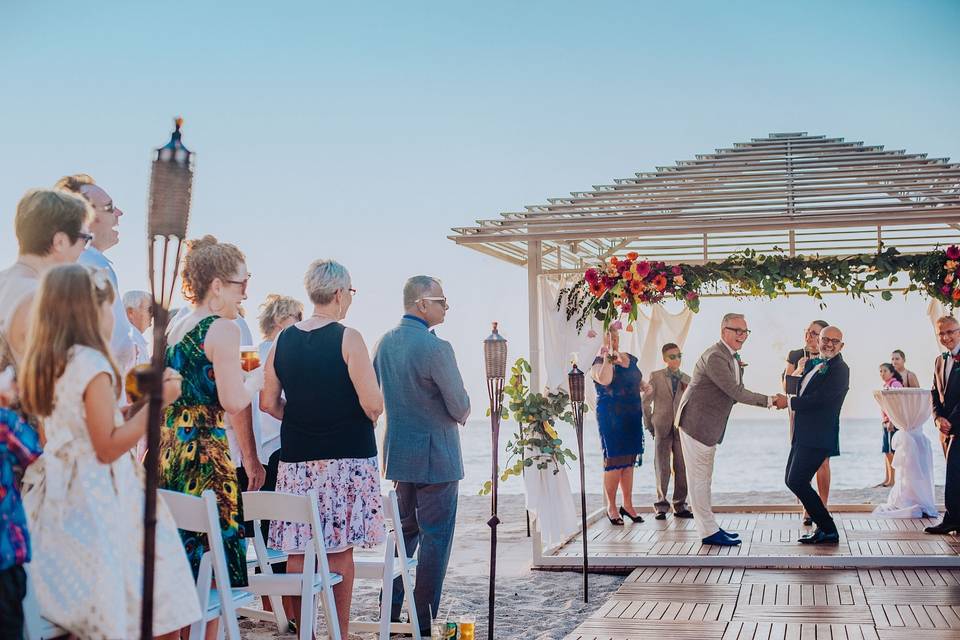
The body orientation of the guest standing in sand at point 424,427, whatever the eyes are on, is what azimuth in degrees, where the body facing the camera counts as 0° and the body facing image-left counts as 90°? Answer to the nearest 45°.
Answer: approximately 225°

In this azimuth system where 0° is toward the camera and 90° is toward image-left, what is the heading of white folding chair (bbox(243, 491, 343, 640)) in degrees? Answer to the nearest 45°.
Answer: approximately 225°

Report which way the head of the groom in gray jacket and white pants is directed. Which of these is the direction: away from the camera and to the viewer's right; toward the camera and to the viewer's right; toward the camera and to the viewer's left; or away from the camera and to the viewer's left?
toward the camera and to the viewer's right

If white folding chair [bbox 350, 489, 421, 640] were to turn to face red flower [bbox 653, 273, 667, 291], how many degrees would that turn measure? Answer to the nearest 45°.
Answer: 0° — it already faces it

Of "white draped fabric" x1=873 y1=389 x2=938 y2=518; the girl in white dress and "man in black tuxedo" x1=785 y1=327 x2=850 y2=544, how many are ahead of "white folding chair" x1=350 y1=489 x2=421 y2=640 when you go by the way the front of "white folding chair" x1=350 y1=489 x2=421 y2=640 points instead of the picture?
2

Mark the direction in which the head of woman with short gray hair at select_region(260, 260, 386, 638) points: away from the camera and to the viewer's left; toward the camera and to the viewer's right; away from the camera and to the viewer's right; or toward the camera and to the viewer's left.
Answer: away from the camera and to the viewer's right

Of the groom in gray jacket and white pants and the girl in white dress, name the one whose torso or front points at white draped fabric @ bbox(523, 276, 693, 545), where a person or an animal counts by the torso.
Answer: the girl in white dress

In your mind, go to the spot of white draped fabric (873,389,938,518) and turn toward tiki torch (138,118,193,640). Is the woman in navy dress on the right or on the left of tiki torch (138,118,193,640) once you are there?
right

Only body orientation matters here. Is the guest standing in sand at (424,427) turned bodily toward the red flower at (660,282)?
yes

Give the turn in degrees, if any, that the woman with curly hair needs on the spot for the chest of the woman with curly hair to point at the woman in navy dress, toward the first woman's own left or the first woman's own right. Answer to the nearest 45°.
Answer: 0° — they already face them
